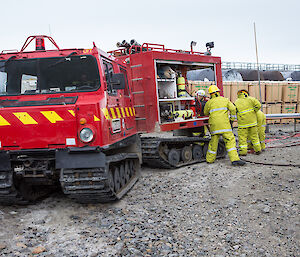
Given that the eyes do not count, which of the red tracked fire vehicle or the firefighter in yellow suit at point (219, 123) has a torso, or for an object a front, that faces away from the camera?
the firefighter in yellow suit

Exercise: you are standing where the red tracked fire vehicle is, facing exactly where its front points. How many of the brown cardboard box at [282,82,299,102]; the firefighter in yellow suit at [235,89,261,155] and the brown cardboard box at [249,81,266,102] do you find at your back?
3

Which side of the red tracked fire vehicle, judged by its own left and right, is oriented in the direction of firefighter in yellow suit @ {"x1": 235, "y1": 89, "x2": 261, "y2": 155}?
back

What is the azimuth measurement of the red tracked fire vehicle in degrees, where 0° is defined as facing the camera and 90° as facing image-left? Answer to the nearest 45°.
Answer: approximately 45°

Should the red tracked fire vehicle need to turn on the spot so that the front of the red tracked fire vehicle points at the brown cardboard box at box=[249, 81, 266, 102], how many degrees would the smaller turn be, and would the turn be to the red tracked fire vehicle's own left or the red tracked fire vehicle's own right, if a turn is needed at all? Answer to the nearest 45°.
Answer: approximately 180°

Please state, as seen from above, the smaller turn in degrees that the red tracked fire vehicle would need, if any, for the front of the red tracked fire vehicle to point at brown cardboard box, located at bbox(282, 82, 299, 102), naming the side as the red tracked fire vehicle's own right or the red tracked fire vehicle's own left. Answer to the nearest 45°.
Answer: approximately 180°

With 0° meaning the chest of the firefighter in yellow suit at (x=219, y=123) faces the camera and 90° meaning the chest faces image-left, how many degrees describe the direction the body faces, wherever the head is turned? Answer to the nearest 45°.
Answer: approximately 180°

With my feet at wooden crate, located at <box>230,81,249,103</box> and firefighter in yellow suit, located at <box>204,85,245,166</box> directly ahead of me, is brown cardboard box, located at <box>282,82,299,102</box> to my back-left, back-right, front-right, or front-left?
back-left

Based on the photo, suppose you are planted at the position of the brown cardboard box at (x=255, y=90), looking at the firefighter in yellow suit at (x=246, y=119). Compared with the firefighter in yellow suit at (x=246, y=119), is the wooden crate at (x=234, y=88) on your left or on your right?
right

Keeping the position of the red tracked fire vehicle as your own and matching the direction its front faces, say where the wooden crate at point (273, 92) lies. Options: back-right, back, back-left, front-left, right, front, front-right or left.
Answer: back

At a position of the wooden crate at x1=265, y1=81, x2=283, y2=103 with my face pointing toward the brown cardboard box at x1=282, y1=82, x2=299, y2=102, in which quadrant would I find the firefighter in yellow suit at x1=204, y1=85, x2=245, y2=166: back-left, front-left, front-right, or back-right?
back-right
